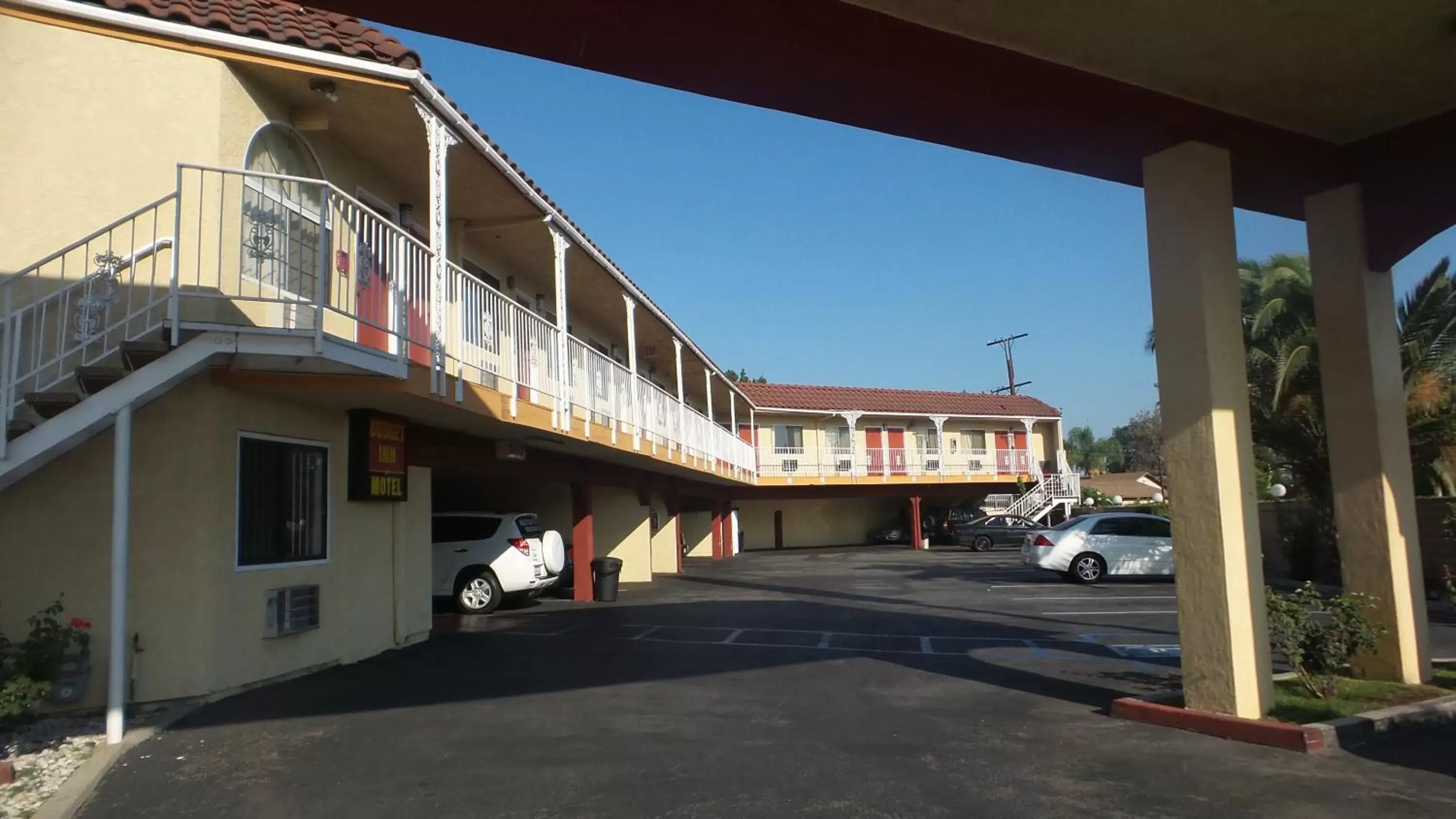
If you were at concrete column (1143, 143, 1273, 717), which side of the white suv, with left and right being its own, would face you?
back

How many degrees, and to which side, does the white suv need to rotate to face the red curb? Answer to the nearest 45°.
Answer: approximately 180°

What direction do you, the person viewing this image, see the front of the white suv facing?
facing away from the viewer and to the left of the viewer

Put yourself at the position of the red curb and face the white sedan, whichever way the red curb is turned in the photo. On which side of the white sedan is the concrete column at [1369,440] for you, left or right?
right

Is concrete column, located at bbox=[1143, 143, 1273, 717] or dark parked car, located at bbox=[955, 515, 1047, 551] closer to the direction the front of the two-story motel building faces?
the concrete column

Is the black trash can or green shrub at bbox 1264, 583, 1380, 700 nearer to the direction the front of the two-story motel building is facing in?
the green shrub
